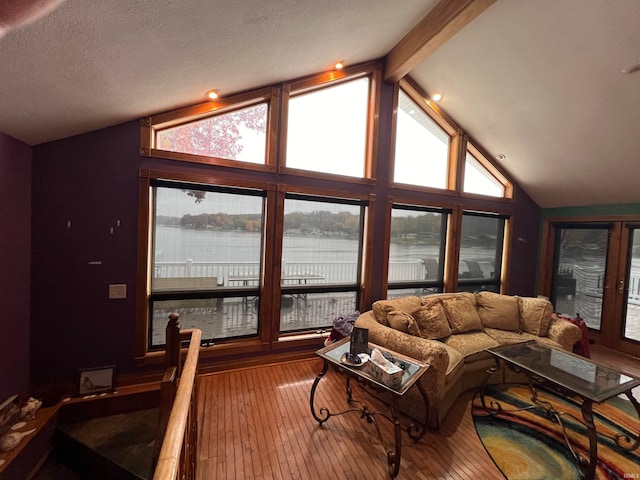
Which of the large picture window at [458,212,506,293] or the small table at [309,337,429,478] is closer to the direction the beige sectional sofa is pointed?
the small table

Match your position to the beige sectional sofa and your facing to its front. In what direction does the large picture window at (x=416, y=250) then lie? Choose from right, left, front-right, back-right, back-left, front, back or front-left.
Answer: back

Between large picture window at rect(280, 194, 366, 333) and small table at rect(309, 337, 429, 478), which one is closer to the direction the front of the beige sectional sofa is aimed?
the small table

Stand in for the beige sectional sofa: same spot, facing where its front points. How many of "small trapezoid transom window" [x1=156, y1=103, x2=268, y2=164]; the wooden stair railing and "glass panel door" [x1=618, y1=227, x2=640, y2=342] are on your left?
1

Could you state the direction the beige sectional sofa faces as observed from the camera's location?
facing the viewer and to the right of the viewer

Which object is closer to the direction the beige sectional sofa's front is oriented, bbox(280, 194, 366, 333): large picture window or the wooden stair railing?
the wooden stair railing

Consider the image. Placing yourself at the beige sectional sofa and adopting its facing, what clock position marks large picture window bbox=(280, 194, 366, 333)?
The large picture window is roughly at 4 o'clock from the beige sectional sofa.

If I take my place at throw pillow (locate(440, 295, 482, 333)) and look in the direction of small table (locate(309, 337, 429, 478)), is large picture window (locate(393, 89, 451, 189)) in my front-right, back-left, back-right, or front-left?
back-right

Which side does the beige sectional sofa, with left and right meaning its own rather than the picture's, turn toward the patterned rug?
front

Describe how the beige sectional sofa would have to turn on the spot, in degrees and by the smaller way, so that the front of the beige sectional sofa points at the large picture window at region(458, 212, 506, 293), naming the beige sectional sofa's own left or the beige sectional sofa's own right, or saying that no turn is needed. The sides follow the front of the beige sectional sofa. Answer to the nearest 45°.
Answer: approximately 135° to the beige sectional sofa's own left
